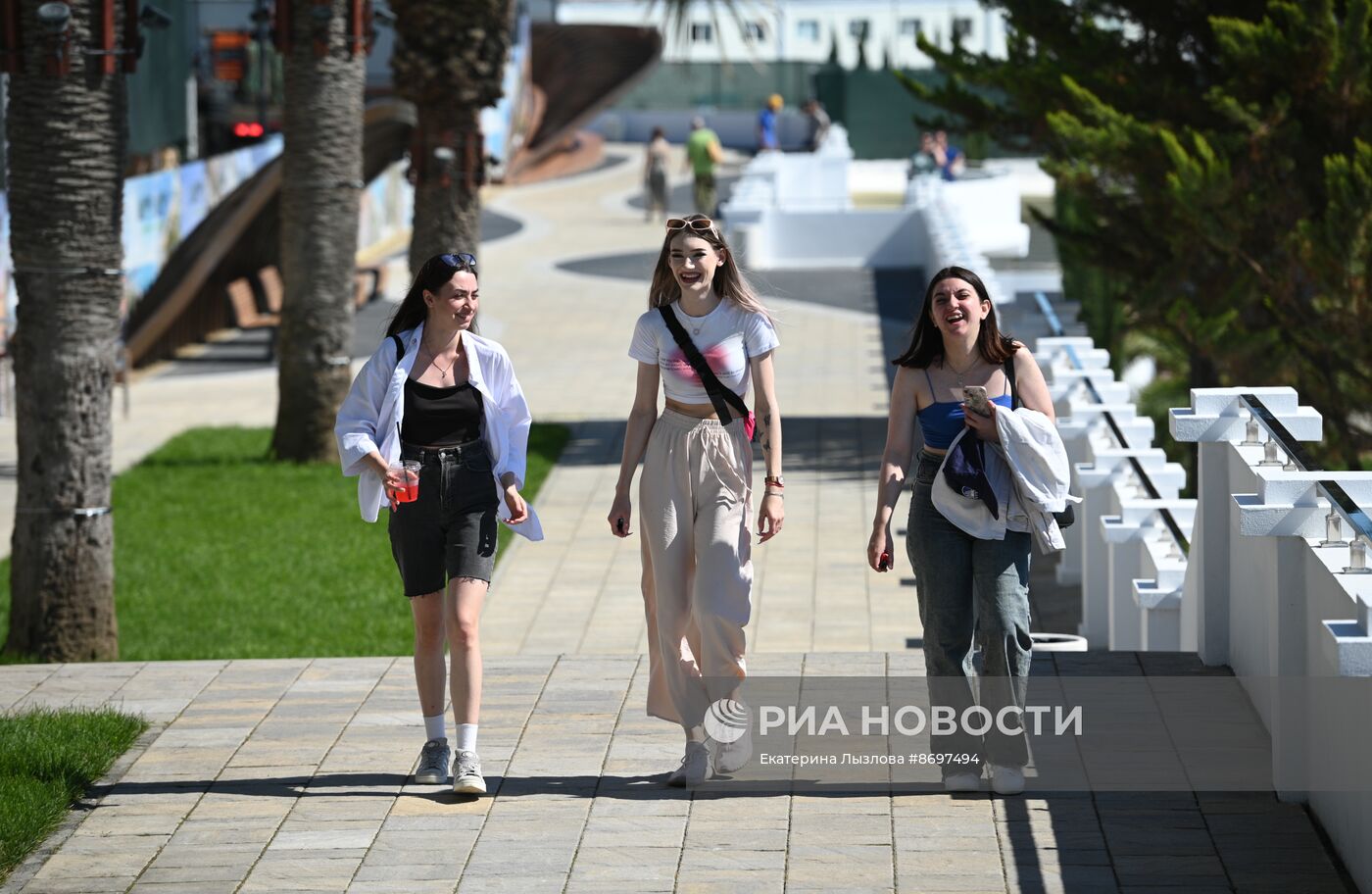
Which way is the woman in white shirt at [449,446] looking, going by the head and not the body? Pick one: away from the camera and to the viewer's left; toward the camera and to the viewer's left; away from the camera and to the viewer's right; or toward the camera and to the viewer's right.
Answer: toward the camera and to the viewer's right

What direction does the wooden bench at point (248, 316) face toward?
to the viewer's right

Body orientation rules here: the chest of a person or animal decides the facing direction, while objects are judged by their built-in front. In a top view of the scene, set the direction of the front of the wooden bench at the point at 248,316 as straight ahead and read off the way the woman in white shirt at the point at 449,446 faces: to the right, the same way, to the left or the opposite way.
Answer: to the right

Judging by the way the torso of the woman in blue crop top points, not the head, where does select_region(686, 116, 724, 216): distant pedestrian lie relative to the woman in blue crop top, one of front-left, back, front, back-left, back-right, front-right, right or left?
back

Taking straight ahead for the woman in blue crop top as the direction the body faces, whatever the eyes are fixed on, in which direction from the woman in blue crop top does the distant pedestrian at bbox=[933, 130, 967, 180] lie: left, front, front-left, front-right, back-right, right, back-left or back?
back

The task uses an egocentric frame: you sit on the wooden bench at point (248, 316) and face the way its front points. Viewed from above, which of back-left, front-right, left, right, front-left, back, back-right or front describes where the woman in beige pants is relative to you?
right

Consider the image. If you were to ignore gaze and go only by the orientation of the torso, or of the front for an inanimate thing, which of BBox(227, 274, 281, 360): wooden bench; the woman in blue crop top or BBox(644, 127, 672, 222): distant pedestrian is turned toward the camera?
the woman in blue crop top

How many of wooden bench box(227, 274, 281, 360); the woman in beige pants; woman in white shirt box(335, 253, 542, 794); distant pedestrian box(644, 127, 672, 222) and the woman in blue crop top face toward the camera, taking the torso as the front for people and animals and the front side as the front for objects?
3

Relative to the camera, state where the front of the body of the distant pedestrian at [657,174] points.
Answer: away from the camera
